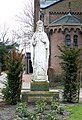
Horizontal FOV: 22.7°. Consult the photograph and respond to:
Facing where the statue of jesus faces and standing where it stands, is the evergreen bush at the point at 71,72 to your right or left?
on your left

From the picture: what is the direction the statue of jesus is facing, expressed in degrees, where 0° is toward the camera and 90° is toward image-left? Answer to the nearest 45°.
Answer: approximately 0°

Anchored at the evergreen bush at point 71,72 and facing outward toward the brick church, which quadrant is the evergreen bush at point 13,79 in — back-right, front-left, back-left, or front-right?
back-left

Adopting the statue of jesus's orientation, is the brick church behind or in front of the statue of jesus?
behind
